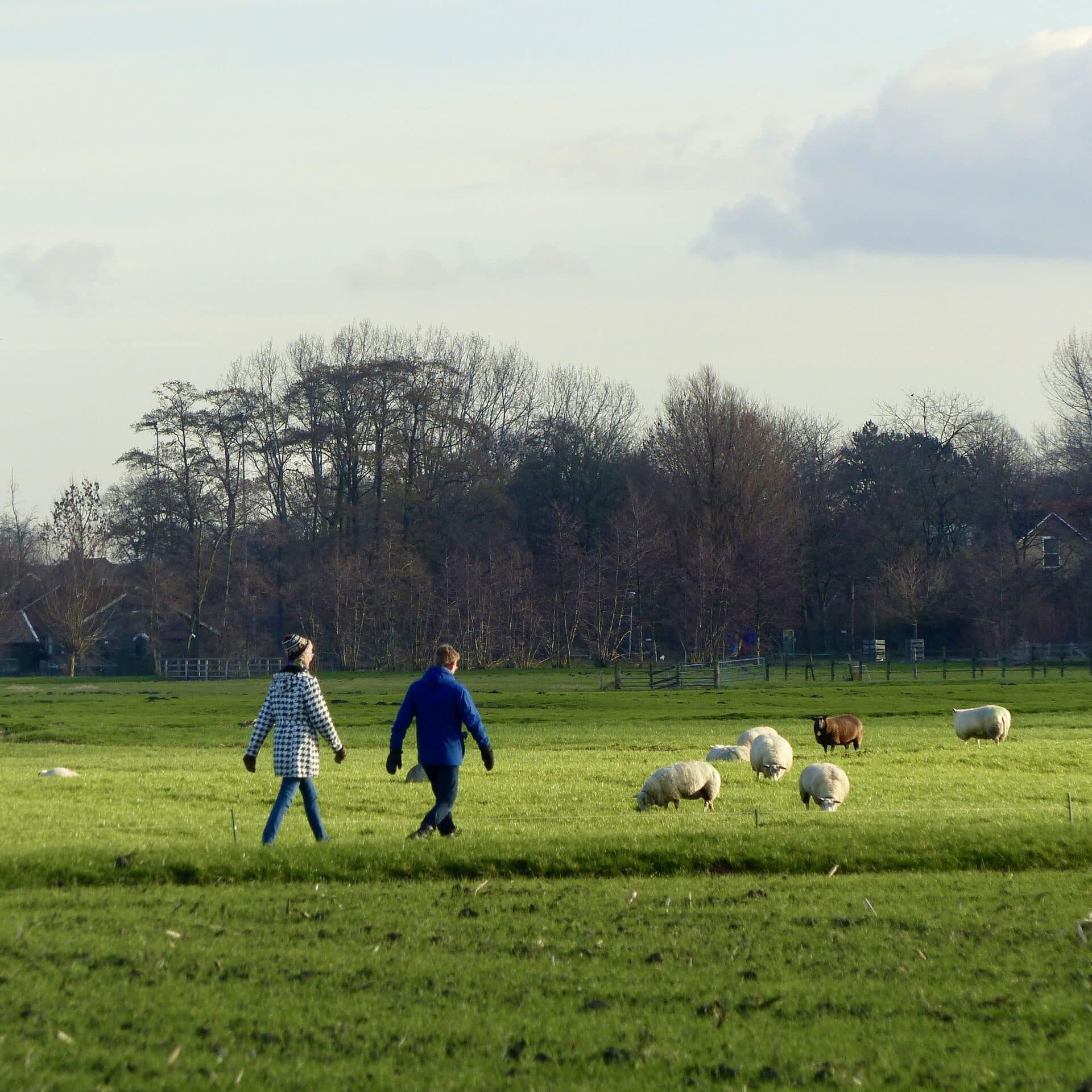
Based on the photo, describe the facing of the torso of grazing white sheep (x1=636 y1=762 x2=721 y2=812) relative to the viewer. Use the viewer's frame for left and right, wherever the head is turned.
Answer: facing to the left of the viewer

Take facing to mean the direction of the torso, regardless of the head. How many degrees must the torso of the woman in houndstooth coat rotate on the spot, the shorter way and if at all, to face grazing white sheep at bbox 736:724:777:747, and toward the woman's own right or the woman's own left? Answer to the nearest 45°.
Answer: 0° — they already face it

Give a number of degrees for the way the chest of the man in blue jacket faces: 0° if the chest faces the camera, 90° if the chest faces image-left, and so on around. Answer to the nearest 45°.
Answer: approximately 225°

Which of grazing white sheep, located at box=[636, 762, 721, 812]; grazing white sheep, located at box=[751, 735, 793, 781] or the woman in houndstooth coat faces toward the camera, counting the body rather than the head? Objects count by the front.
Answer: grazing white sheep, located at box=[751, 735, 793, 781]

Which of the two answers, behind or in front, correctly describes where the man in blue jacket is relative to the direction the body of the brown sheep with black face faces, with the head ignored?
in front

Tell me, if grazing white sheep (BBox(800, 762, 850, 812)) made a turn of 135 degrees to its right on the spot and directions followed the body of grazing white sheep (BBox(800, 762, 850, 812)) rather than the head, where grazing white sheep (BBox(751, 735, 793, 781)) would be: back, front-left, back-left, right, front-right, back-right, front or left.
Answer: front-right

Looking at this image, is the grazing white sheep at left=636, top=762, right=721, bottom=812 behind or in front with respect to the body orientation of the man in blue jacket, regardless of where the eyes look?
in front

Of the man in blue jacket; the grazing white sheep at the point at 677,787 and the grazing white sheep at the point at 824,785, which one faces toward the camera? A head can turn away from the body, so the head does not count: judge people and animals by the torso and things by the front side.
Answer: the grazing white sheep at the point at 824,785

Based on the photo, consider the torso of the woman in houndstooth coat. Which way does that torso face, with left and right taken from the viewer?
facing away from the viewer and to the right of the viewer

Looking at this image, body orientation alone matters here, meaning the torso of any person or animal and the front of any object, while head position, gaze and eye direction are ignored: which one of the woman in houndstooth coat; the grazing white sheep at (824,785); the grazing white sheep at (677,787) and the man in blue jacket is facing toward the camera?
the grazing white sheep at (824,785)

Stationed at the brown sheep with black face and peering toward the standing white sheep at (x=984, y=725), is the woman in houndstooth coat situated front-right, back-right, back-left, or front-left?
back-right

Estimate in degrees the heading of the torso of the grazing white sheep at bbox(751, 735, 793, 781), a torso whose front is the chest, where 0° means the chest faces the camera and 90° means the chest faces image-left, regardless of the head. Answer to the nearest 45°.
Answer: approximately 0°

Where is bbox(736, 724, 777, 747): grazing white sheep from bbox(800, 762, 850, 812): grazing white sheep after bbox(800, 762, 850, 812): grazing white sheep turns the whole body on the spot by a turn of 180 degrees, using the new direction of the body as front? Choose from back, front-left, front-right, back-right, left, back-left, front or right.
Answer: front

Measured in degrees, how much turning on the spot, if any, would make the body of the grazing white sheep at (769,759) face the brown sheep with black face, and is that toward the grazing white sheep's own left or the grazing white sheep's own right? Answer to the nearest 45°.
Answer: approximately 180°

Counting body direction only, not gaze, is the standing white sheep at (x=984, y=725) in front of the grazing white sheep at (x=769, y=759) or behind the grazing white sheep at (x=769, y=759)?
behind

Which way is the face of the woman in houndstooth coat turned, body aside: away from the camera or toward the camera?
away from the camera
